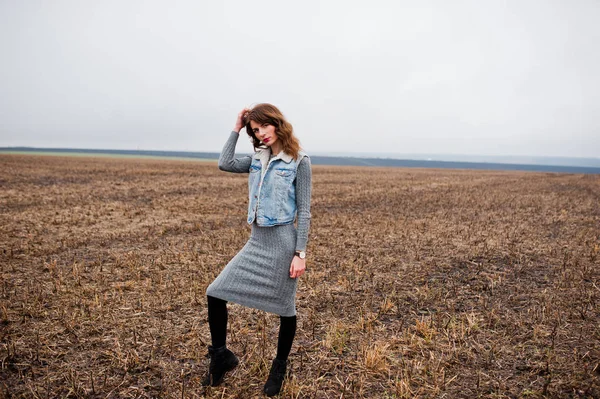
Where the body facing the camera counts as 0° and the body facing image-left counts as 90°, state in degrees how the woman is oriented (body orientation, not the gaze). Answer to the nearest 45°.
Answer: approximately 45°
